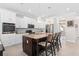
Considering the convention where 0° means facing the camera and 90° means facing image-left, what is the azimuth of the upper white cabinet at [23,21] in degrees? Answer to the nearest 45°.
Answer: approximately 315°
